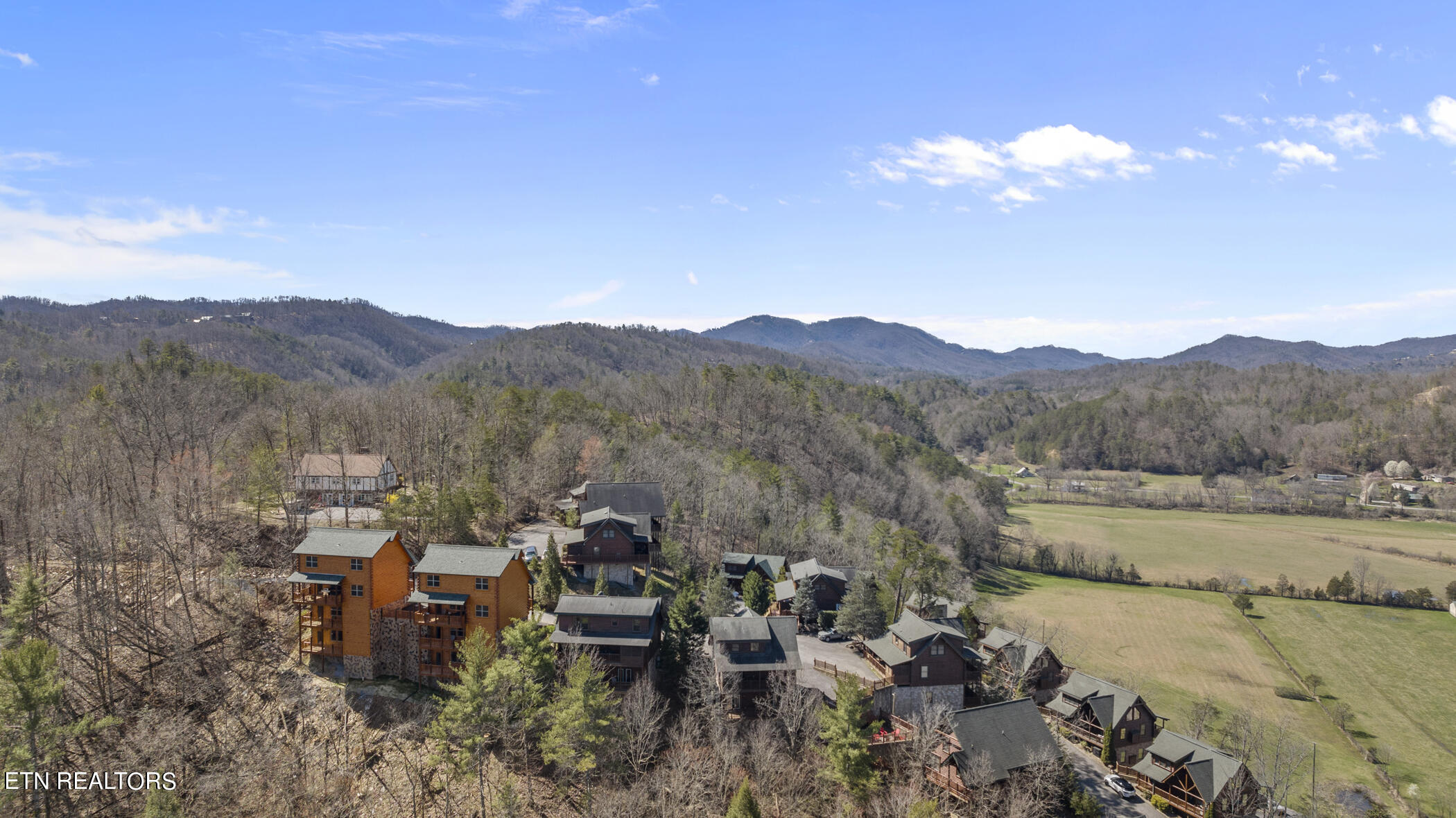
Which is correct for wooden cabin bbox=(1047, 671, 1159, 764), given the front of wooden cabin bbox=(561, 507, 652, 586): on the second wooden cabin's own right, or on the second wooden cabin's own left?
on the second wooden cabin's own left

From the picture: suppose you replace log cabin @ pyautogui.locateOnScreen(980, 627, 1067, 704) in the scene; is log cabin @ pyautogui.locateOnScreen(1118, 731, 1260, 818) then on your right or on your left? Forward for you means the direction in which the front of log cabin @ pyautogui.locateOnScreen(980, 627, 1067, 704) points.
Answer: on your left

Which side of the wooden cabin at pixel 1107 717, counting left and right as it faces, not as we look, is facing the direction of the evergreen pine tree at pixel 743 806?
front

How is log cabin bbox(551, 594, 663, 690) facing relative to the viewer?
toward the camera

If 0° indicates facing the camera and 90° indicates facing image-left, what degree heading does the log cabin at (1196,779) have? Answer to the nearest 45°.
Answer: approximately 45°

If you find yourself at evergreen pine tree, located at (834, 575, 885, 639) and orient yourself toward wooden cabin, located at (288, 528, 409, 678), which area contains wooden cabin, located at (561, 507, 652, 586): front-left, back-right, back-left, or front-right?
front-right

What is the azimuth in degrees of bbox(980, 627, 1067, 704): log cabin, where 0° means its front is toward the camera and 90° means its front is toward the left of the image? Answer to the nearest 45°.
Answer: approximately 45°

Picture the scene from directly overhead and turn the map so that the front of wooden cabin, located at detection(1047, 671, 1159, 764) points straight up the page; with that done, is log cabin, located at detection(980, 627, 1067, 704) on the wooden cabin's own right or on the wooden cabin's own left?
on the wooden cabin's own right

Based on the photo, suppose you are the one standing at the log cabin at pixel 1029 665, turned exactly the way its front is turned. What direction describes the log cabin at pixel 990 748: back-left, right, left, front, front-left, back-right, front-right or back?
front-left
